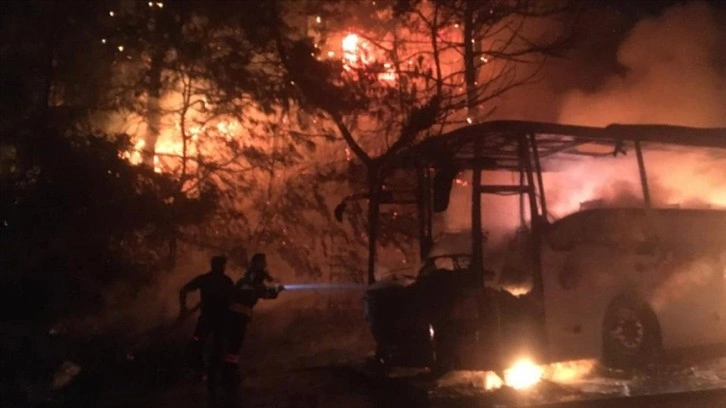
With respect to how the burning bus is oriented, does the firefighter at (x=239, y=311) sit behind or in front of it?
in front

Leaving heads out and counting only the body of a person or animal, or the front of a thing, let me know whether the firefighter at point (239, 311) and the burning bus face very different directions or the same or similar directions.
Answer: very different directions

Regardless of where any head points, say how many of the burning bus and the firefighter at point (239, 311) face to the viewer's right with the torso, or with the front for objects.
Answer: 1

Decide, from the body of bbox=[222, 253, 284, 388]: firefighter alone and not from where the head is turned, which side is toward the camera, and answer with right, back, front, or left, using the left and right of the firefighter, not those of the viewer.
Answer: right

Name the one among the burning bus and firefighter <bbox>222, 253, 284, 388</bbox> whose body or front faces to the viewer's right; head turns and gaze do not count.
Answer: the firefighter

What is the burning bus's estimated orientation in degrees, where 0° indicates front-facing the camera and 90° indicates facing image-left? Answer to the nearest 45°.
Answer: approximately 45°
